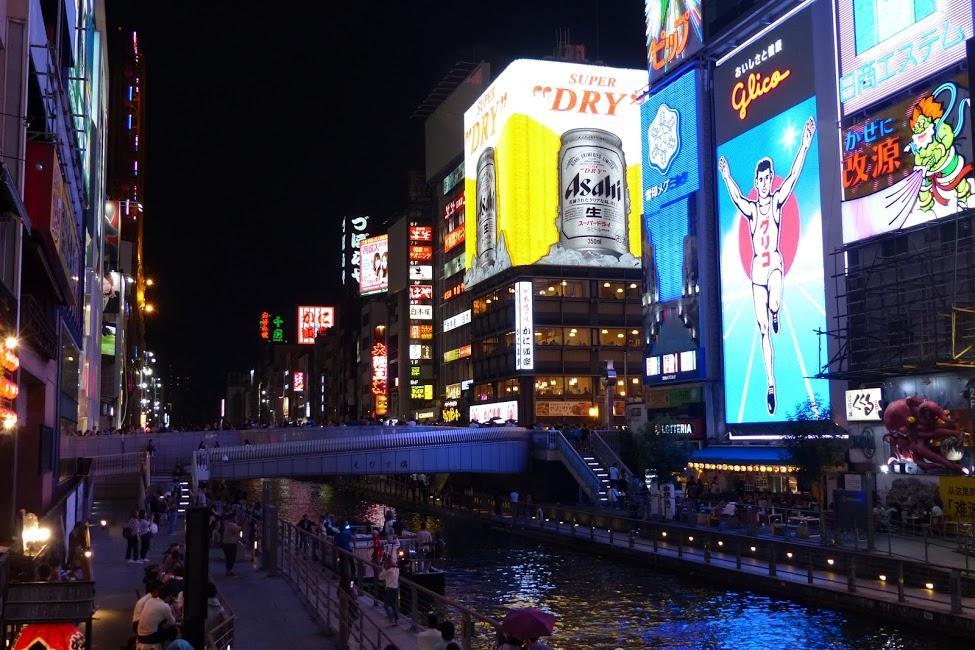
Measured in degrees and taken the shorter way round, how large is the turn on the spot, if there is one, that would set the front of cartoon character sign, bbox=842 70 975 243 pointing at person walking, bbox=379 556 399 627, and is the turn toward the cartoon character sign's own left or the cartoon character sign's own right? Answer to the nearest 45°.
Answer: approximately 45° to the cartoon character sign's own left

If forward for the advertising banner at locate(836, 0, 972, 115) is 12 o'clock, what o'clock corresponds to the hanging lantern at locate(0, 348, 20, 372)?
The hanging lantern is roughly at 11 o'clock from the advertising banner.

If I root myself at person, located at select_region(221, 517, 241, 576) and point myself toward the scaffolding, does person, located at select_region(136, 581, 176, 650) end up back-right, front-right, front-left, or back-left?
back-right

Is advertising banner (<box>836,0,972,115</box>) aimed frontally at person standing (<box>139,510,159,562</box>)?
yes

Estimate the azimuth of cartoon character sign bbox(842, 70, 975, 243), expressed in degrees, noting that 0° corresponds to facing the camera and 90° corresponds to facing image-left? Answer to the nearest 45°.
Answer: approximately 45°
